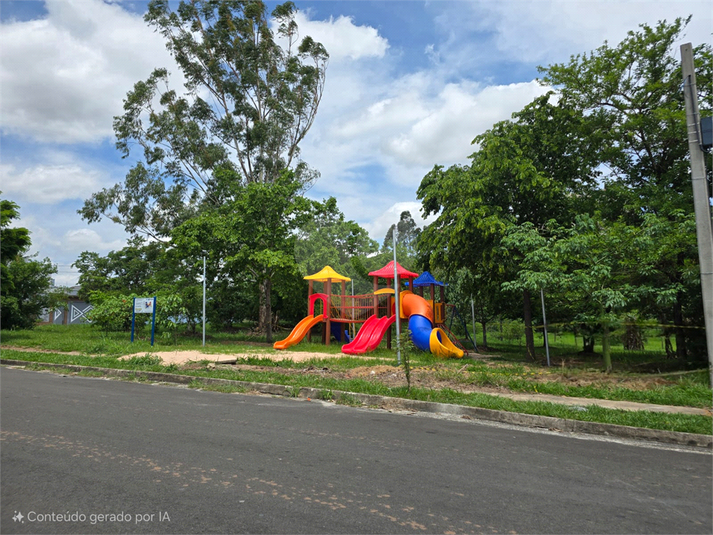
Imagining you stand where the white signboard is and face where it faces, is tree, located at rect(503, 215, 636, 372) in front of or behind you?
in front

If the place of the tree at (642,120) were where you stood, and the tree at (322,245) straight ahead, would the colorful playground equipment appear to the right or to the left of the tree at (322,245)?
left

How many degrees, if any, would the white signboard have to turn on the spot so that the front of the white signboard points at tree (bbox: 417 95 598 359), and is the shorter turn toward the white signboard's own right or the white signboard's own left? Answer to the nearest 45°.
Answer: approximately 45° to the white signboard's own left

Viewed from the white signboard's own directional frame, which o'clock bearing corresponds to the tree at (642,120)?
The tree is roughly at 10 o'clock from the white signboard.

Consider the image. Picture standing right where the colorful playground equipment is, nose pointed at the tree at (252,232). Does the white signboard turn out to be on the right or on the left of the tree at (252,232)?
left

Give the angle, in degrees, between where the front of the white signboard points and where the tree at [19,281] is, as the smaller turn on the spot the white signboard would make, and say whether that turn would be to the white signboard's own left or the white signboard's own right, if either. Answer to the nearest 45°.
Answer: approximately 135° to the white signboard's own right

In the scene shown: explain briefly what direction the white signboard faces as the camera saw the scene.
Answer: facing the viewer

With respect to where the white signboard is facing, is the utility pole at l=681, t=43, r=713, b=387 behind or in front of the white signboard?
in front

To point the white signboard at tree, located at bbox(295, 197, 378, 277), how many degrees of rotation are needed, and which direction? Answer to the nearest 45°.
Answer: approximately 135° to its left
